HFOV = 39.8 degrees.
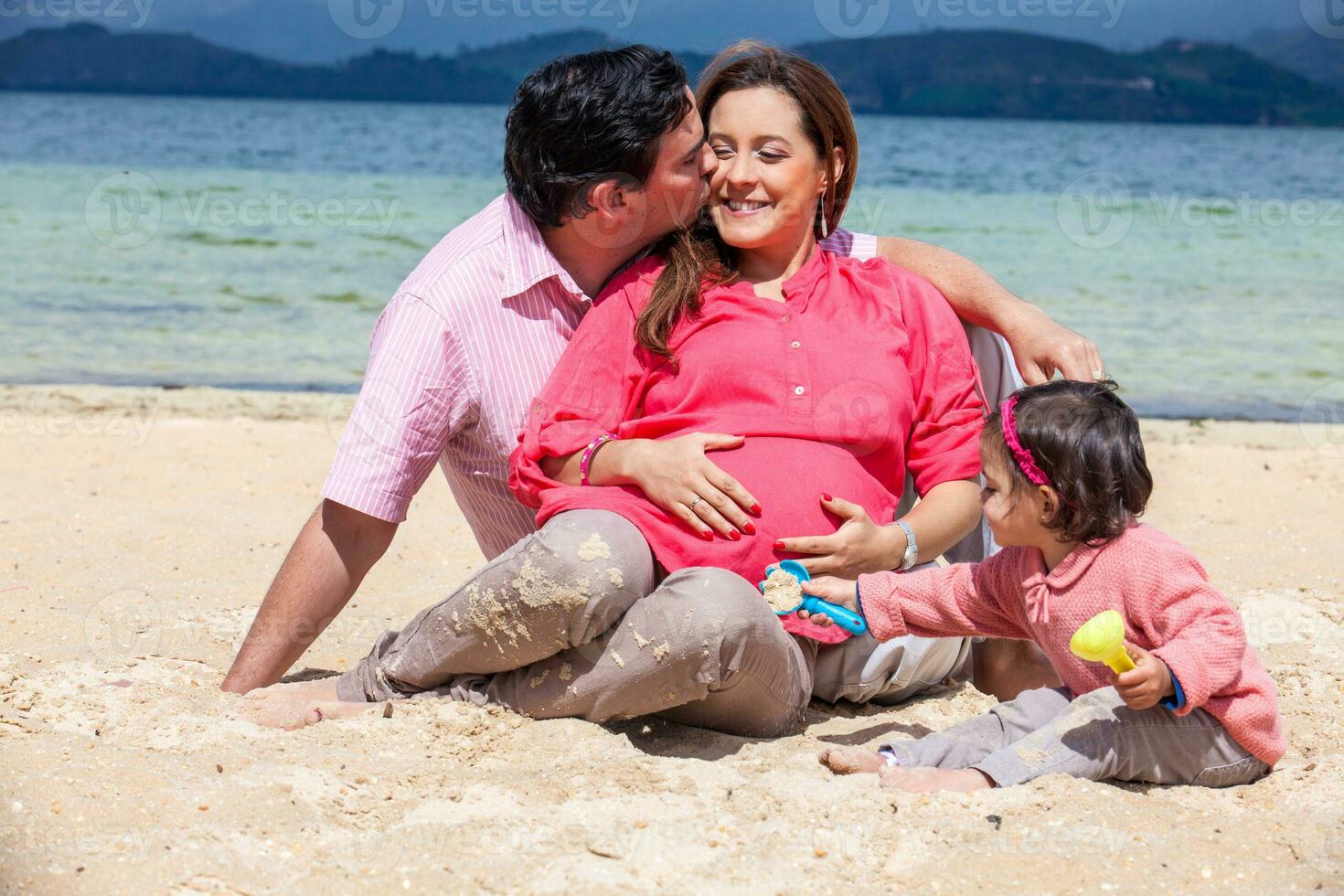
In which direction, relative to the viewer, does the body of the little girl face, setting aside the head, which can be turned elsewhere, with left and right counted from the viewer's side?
facing to the left of the viewer

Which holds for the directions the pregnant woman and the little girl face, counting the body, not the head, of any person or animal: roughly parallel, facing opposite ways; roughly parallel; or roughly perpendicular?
roughly perpendicular

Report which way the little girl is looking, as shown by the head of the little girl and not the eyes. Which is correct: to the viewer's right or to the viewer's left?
to the viewer's left

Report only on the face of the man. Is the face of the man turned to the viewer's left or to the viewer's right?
to the viewer's right

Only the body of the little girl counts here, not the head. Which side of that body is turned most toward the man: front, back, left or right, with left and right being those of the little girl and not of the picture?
front

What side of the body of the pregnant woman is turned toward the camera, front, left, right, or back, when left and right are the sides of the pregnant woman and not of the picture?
front

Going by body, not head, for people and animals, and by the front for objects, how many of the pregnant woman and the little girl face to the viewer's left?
1

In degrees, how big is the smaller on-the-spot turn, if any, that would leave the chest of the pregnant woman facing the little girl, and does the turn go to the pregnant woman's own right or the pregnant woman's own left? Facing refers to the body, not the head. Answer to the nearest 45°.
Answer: approximately 45° to the pregnant woman's own left
